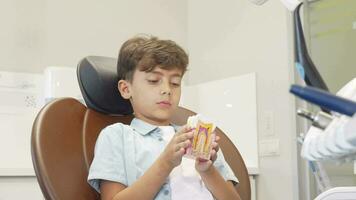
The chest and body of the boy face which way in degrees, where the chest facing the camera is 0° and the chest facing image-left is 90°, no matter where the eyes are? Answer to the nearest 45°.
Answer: approximately 315°

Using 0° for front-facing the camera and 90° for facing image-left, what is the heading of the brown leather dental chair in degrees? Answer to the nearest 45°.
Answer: approximately 315°

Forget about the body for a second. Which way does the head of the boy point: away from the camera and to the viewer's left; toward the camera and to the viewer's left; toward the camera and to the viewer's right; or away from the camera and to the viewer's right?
toward the camera and to the viewer's right

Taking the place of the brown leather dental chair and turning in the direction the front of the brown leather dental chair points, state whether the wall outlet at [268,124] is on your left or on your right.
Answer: on your left

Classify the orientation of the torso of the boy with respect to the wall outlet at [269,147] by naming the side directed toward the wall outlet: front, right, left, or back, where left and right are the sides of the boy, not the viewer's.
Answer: left

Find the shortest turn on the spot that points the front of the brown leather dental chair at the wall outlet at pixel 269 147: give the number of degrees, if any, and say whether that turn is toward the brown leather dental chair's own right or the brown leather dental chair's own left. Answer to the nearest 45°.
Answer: approximately 90° to the brown leather dental chair's own left

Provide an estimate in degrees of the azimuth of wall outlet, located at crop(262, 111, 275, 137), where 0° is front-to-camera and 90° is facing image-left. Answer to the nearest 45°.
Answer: approximately 45°

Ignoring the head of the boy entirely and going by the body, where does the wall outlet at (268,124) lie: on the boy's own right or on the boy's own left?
on the boy's own left
